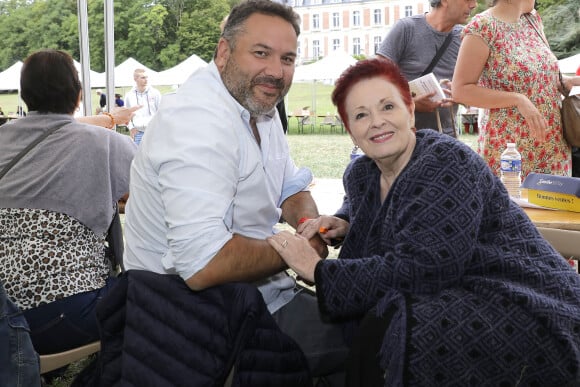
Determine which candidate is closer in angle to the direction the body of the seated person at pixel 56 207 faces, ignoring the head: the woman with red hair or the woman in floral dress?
the woman in floral dress

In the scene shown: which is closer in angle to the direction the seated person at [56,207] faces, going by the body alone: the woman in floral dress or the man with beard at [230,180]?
the woman in floral dress

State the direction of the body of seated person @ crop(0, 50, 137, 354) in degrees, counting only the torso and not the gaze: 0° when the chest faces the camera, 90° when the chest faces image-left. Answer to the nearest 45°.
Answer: approximately 180°

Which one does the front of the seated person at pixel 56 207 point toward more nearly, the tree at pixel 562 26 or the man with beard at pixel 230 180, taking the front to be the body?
the tree

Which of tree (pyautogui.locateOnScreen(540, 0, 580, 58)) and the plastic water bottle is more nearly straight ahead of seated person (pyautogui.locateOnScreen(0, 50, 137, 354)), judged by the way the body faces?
the tree

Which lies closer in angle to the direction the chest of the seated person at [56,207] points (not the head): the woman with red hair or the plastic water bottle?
the plastic water bottle

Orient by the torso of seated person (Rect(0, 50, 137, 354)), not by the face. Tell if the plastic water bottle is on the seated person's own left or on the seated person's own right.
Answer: on the seated person's own right

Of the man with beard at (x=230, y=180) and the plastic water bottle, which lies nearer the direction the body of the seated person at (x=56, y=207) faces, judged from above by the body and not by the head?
the plastic water bottle
